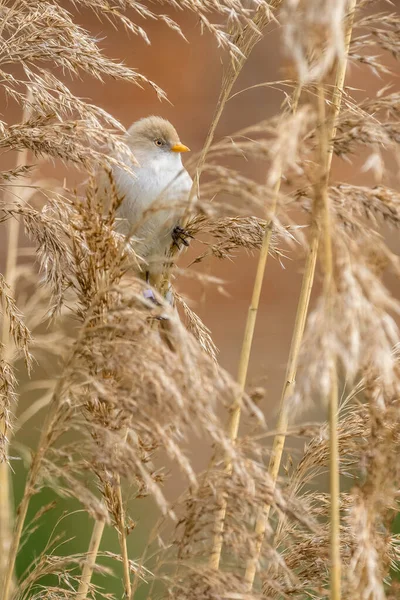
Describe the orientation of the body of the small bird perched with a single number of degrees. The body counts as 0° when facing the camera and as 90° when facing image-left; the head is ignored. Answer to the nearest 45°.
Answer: approximately 315°

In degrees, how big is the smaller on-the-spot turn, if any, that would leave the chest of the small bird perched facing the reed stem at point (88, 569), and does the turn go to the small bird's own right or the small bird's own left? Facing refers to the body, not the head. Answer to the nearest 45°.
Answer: approximately 45° to the small bird's own right
